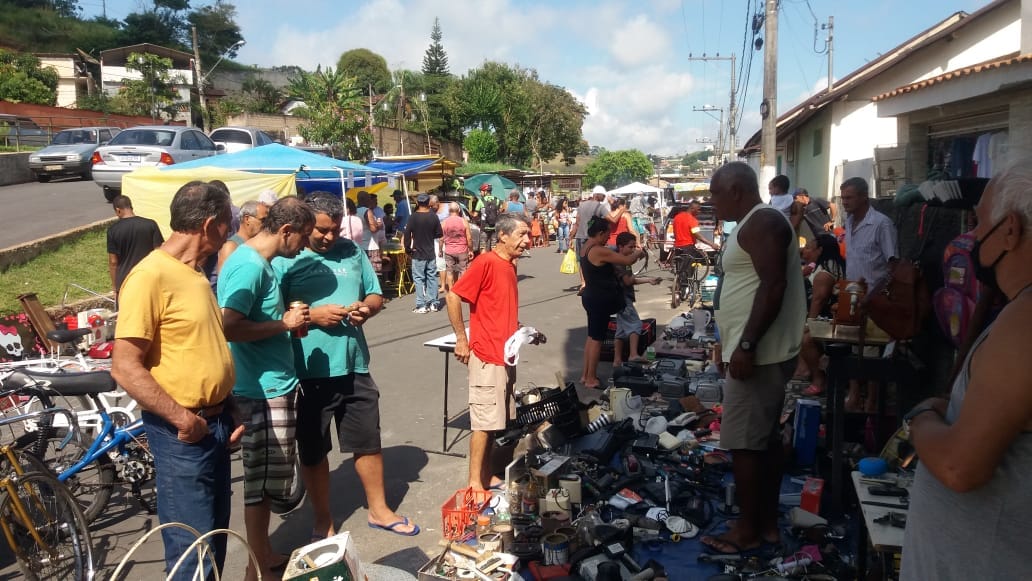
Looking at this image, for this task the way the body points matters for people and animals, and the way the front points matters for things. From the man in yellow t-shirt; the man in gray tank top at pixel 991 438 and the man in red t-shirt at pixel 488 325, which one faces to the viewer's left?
the man in gray tank top

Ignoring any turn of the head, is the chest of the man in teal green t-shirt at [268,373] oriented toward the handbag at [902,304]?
yes

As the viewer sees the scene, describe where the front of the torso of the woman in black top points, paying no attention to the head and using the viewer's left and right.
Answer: facing to the right of the viewer

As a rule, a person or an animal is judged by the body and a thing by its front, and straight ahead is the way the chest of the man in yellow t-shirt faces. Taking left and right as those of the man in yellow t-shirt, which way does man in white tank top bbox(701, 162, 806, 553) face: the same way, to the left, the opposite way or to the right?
the opposite way

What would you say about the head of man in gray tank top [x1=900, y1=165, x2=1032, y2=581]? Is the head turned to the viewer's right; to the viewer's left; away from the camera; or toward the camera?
to the viewer's left

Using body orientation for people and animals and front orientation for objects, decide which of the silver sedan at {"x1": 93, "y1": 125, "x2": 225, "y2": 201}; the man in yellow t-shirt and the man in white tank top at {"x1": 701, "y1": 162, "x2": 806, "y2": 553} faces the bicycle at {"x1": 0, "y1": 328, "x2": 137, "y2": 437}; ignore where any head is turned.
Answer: the man in white tank top

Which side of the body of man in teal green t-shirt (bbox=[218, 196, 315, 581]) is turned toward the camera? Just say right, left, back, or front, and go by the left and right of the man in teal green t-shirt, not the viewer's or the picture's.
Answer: right

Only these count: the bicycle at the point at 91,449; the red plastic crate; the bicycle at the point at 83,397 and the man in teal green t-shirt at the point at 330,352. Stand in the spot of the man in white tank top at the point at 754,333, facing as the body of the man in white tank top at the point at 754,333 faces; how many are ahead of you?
4

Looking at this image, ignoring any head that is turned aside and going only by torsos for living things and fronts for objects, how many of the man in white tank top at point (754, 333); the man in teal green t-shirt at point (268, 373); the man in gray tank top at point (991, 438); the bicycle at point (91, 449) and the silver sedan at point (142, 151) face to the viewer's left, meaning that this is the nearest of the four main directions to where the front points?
2

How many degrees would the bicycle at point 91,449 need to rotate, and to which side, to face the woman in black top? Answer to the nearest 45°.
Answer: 0° — it already faces them
